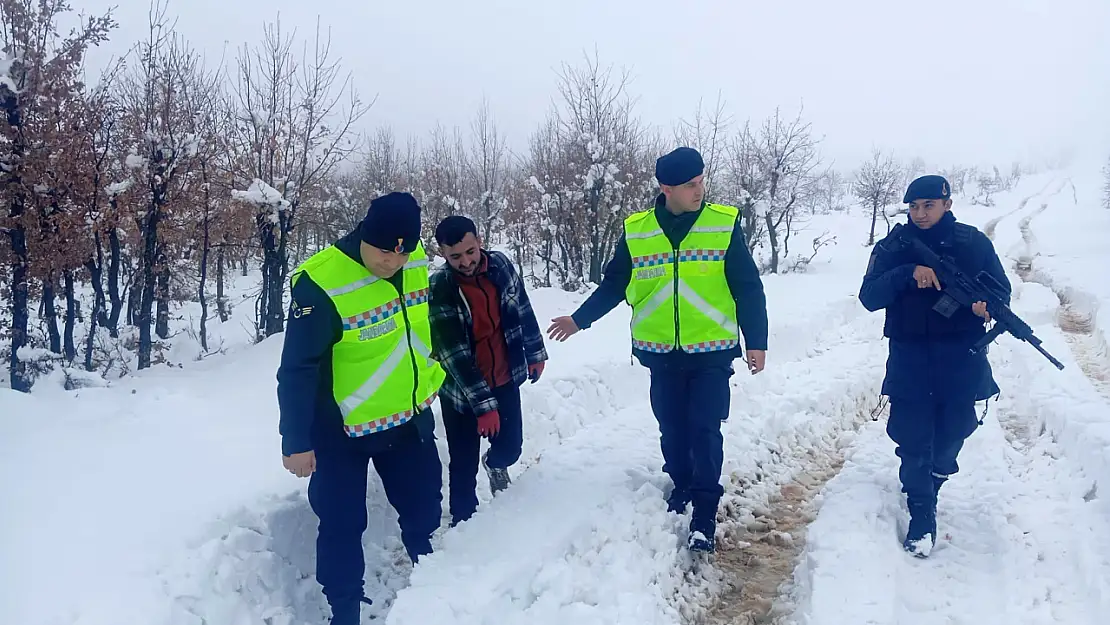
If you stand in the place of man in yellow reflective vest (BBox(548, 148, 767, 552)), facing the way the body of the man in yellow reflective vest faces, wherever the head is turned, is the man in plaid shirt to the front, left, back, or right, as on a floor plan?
right

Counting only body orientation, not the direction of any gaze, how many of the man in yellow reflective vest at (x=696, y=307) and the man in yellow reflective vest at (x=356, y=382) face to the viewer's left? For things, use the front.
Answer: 0

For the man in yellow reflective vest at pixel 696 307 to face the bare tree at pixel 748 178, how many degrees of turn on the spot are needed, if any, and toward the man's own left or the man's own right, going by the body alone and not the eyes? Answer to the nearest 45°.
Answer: approximately 180°

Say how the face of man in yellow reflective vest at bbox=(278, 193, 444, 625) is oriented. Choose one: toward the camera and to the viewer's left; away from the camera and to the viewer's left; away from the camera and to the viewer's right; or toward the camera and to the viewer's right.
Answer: toward the camera and to the viewer's right

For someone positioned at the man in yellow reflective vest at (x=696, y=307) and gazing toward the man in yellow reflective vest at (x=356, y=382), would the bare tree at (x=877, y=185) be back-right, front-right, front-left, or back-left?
back-right

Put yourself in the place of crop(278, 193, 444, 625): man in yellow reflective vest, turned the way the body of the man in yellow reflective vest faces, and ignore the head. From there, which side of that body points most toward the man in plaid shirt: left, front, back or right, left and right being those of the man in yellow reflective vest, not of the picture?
left

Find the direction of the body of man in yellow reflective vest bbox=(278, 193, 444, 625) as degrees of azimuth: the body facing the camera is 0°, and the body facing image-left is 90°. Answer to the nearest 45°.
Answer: approximately 315°

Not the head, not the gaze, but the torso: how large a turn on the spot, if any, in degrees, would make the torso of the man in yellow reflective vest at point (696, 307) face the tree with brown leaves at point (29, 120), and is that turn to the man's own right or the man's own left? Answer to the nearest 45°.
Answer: approximately 135° to the man's own right

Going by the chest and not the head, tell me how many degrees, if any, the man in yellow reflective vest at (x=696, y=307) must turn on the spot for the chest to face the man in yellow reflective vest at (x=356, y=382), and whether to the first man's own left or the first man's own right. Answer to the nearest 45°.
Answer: approximately 45° to the first man's own right

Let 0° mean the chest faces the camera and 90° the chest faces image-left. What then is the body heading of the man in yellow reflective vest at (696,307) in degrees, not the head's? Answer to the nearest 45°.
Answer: approximately 0°
